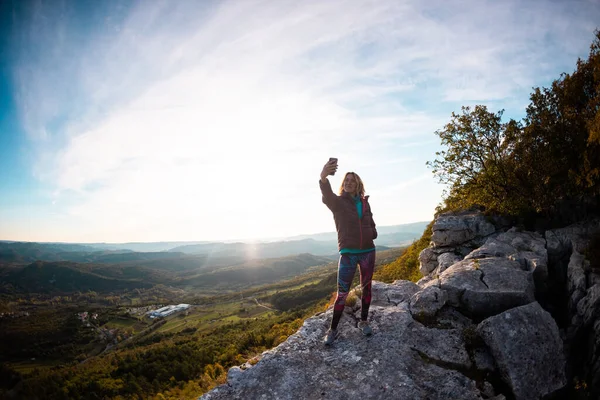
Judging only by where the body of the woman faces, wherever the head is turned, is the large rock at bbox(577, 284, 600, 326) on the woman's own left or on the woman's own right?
on the woman's own left

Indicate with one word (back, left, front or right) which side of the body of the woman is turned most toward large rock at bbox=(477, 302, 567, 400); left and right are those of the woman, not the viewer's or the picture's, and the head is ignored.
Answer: left

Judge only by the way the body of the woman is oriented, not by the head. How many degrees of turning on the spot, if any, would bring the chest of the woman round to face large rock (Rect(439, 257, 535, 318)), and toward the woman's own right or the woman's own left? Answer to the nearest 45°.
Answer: approximately 135° to the woman's own left

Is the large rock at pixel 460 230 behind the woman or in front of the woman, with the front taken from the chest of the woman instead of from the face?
behind

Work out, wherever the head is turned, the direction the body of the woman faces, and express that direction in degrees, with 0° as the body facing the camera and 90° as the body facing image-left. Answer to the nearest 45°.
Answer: approximately 0°

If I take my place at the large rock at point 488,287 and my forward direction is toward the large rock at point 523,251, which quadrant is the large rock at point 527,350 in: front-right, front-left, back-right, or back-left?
back-right

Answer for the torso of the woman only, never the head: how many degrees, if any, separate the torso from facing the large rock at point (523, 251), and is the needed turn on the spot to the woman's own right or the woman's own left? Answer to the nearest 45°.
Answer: approximately 135° to the woman's own left
